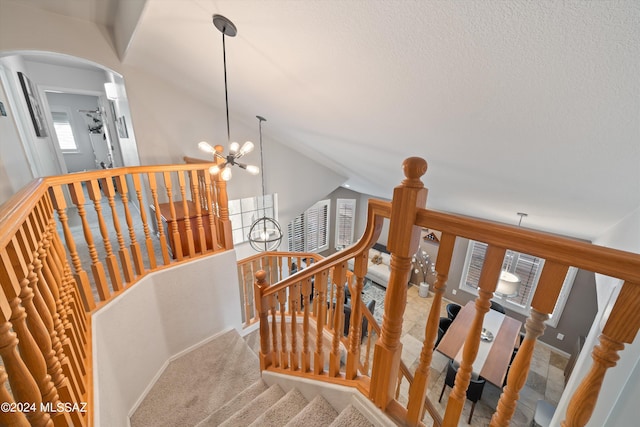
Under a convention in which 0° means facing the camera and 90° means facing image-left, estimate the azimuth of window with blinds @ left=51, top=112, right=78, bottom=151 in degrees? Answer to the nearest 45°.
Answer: approximately 0°

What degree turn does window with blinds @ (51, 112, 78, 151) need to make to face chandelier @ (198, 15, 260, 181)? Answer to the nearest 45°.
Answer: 0° — it already faces it

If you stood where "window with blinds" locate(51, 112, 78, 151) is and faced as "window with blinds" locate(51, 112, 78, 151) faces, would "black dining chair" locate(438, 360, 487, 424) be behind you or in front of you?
in front

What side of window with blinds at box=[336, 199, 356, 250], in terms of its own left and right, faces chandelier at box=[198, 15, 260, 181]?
front

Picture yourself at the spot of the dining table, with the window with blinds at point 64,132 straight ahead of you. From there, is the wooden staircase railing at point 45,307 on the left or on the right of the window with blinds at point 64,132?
left

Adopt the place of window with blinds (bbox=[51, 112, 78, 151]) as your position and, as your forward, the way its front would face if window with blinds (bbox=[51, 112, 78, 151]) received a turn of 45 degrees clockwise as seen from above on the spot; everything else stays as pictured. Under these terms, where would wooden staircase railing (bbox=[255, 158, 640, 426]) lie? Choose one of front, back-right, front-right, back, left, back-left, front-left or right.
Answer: front-left

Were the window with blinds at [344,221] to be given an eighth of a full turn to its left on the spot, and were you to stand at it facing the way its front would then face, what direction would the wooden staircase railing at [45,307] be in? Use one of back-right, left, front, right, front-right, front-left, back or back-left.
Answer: front-right

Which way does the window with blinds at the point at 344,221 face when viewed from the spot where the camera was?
facing the viewer

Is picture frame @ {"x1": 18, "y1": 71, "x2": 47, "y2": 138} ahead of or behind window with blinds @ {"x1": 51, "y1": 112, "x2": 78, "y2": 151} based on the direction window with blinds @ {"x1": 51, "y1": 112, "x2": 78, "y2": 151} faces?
ahead

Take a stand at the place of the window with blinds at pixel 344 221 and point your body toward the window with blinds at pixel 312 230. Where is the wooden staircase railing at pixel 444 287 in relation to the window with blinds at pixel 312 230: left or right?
left

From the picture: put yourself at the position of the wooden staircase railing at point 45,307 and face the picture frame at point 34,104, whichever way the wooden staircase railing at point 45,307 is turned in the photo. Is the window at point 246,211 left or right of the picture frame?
right

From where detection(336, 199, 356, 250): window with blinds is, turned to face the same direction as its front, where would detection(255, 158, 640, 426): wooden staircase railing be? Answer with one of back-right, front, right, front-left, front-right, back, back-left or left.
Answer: front

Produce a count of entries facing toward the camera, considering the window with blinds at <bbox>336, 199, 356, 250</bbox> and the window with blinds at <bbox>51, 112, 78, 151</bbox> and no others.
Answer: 2

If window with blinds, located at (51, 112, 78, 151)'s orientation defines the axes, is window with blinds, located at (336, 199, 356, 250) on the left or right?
on its left
